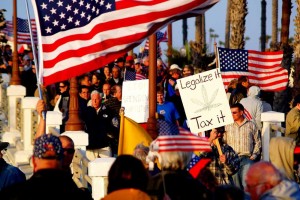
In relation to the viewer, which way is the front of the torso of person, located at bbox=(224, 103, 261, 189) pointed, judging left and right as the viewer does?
facing the viewer and to the left of the viewer

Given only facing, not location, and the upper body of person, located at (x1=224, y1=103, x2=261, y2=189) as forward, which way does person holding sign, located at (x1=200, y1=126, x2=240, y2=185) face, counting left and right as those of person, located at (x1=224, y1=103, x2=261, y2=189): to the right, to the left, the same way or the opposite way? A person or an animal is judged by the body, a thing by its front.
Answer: the same way

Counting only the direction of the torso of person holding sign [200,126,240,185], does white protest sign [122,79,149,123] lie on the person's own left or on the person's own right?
on the person's own right

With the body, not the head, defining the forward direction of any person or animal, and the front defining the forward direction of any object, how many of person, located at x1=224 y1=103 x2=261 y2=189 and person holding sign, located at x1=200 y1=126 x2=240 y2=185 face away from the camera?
0

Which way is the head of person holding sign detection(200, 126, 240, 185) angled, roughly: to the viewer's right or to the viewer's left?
to the viewer's left

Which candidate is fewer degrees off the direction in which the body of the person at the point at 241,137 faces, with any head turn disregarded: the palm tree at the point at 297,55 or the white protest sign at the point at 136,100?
the white protest sign

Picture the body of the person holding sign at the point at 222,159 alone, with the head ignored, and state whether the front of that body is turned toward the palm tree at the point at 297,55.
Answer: no

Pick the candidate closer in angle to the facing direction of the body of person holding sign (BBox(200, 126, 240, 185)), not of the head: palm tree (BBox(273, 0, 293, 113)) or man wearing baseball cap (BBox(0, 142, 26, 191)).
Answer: the man wearing baseball cap
